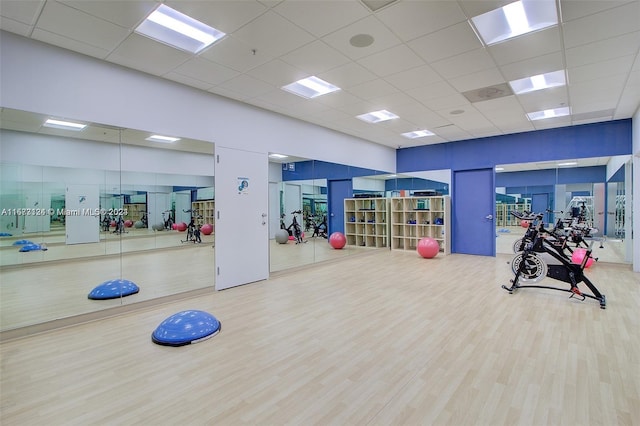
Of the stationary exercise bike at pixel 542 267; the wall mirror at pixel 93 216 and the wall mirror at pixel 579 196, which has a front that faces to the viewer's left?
the stationary exercise bike

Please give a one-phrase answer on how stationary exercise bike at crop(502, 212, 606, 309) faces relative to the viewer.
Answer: facing to the left of the viewer

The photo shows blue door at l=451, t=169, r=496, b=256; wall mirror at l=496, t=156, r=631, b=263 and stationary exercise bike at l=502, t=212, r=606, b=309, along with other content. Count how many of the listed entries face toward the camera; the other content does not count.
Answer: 2

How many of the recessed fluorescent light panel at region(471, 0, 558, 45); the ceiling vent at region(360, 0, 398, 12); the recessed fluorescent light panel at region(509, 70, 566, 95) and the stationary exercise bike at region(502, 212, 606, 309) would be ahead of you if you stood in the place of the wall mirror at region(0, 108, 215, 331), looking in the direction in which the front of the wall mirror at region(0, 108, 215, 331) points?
4

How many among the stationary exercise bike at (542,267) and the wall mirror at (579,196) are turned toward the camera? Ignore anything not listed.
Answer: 1

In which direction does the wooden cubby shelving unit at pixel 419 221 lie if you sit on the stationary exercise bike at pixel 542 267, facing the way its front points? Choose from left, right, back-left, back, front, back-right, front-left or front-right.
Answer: front-right

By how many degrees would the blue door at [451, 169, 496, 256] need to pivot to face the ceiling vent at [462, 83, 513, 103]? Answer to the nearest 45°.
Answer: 0° — it already faces it

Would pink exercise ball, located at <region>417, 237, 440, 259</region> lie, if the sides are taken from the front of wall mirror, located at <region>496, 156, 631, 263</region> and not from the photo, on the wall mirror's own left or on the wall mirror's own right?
on the wall mirror's own right

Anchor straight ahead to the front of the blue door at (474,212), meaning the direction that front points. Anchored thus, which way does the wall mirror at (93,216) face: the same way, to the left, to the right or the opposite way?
to the left

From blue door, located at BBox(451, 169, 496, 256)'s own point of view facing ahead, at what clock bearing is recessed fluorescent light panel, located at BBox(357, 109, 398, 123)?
The recessed fluorescent light panel is roughly at 1 o'clock from the blue door.

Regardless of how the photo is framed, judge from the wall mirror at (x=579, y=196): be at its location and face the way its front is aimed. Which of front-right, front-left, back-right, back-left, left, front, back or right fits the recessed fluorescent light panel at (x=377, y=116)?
front-right
